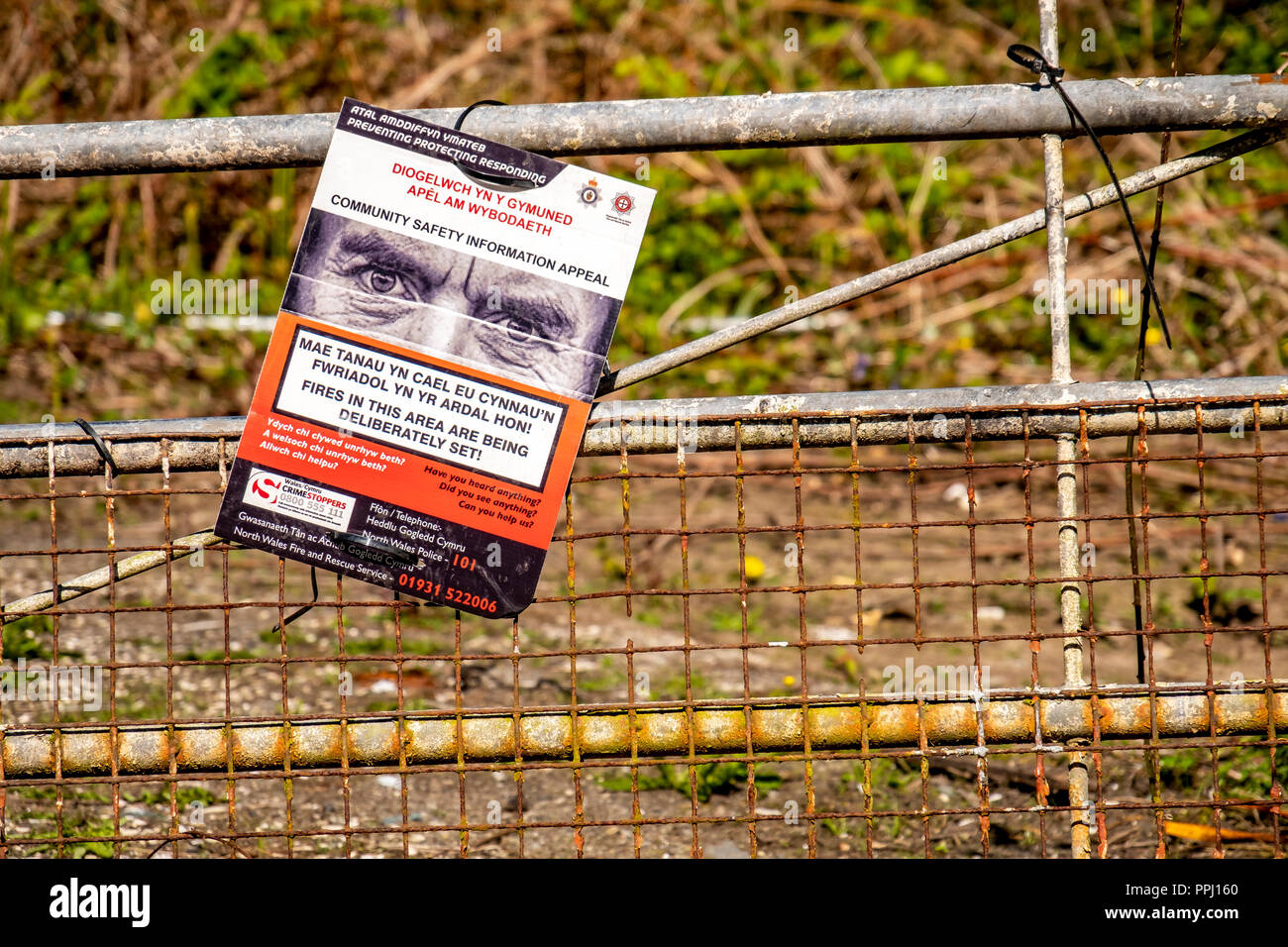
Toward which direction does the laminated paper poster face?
toward the camera
